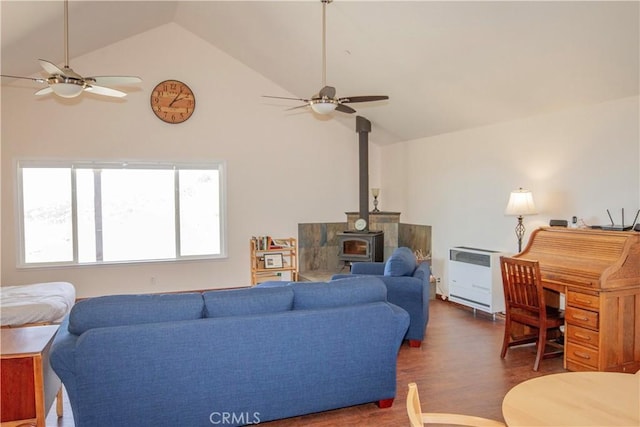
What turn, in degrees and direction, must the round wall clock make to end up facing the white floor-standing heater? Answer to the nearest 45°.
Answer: approximately 45° to its left

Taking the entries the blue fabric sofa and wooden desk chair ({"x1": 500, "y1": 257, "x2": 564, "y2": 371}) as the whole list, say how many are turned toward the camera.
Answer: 0

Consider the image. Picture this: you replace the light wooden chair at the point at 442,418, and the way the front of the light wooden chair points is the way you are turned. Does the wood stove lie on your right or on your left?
on your left

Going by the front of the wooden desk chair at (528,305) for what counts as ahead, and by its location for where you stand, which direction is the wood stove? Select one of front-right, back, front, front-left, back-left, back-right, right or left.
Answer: left

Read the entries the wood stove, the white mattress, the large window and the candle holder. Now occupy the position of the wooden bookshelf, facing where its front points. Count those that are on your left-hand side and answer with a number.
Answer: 2

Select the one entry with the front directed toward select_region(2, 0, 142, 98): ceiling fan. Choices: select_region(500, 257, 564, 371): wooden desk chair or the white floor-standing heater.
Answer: the white floor-standing heater

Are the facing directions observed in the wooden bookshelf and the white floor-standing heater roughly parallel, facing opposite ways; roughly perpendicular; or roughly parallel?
roughly perpendicular

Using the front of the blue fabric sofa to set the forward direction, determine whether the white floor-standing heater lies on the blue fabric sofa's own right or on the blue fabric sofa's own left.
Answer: on the blue fabric sofa's own right

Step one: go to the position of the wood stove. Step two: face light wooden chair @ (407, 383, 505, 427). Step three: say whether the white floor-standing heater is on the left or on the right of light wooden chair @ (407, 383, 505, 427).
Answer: left

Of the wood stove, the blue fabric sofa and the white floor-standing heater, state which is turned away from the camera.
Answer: the blue fabric sofa

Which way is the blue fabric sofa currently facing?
away from the camera

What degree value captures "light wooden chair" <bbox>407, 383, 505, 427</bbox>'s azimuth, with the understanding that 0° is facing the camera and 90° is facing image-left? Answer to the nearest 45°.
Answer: approximately 270°
